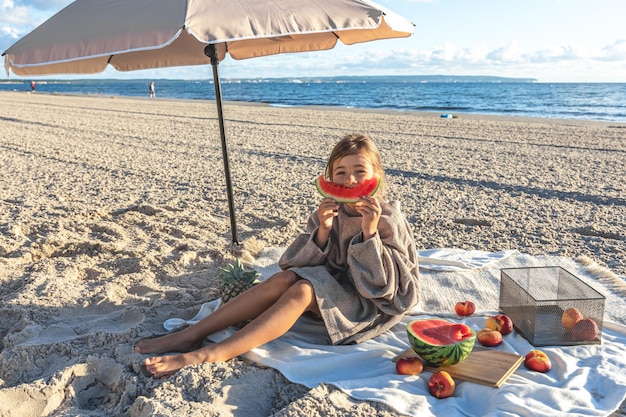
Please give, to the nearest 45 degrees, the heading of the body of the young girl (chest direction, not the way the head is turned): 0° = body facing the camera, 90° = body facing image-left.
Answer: approximately 45°

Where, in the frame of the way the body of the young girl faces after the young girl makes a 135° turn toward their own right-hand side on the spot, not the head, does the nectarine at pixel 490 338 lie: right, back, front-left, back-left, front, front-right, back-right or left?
right

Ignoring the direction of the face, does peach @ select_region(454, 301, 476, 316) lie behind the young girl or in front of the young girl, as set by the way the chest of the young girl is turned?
behind

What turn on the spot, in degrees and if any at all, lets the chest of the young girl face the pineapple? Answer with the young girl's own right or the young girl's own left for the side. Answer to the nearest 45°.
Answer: approximately 90° to the young girl's own right

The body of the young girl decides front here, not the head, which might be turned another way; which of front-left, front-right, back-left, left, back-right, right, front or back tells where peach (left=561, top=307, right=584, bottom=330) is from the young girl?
back-left

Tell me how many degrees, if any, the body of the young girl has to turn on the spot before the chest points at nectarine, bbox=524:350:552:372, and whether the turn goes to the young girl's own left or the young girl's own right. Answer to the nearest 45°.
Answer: approximately 135° to the young girl's own left

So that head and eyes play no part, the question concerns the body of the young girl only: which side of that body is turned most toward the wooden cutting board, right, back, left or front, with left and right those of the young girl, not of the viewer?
left

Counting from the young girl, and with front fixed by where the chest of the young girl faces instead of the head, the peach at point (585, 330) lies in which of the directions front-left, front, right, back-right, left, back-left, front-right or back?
back-left
